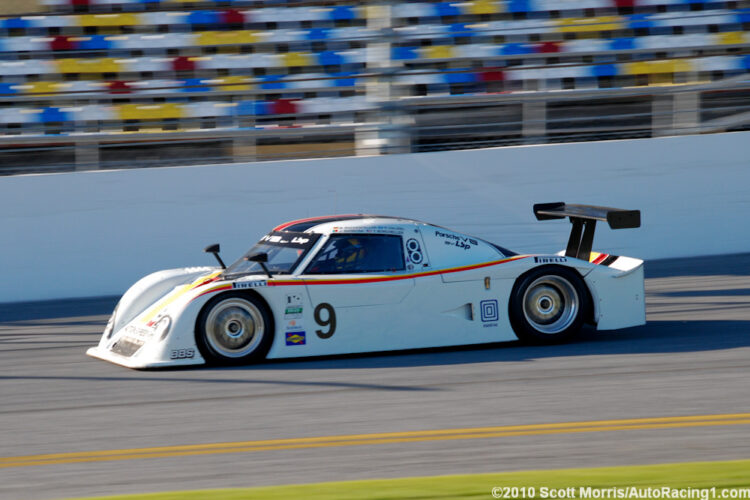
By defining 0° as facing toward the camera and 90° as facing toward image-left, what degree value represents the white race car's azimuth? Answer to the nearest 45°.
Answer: approximately 90°
